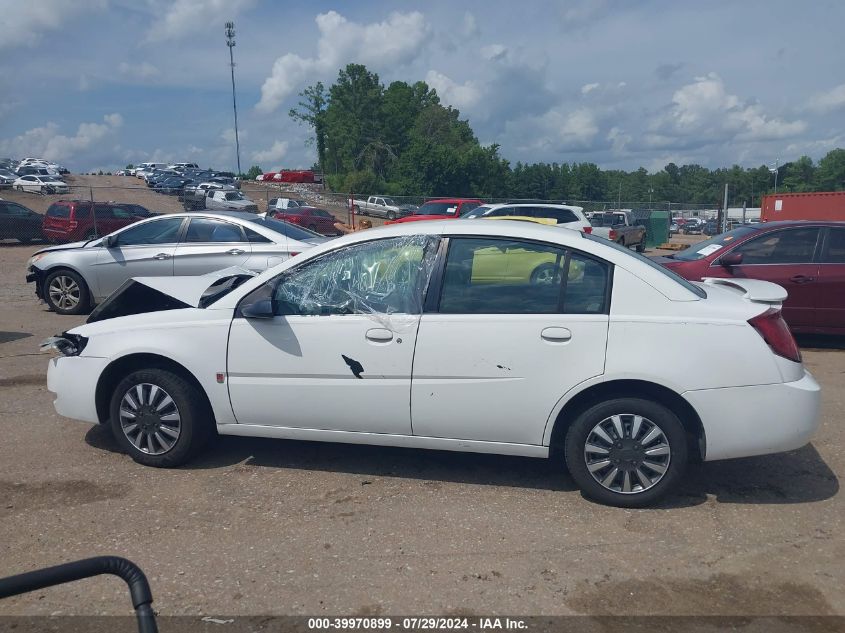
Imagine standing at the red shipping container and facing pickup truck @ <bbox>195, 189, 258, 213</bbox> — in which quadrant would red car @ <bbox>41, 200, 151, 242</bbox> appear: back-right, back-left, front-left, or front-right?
front-left

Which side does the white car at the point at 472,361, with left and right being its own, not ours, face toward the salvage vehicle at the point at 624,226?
right

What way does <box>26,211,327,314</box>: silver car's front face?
to the viewer's left

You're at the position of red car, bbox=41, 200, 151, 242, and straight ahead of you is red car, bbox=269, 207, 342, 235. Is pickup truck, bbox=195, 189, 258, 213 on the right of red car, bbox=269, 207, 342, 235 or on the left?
left

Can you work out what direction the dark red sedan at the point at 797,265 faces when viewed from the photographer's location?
facing to the left of the viewer

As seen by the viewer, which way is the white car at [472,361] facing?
to the viewer's left

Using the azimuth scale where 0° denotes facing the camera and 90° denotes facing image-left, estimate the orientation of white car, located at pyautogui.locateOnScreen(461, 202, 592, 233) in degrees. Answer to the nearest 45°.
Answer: approximately 90°

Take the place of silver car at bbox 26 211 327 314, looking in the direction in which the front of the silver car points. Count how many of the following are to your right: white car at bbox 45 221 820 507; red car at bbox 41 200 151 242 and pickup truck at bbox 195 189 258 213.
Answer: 2

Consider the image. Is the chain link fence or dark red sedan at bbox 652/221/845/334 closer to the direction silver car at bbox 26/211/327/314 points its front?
the chain link fence
